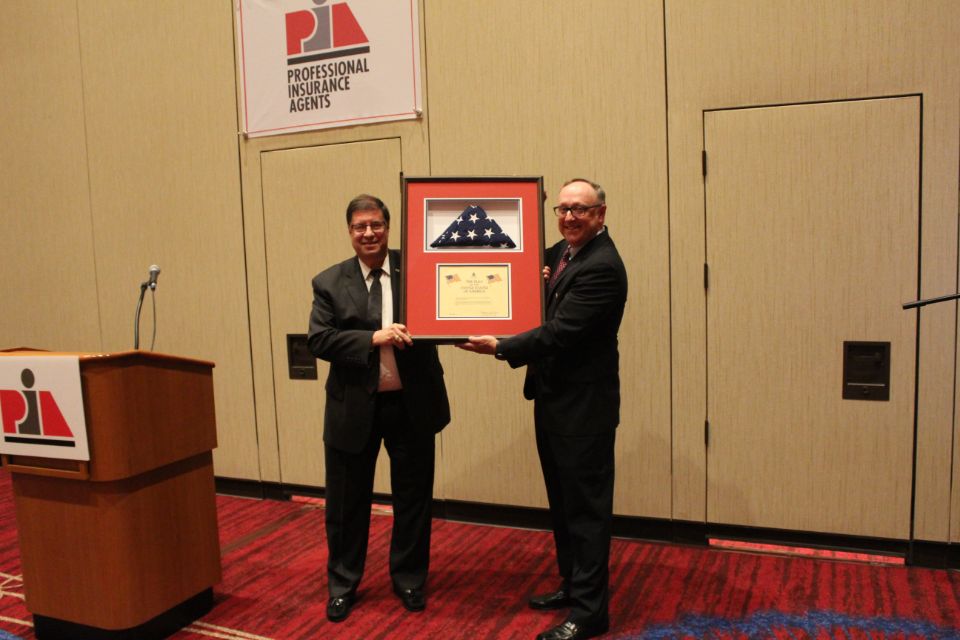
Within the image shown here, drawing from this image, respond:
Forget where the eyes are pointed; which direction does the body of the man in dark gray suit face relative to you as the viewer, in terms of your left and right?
facing the viewer

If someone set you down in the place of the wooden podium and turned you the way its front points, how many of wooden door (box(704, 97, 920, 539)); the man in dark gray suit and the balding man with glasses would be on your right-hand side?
0

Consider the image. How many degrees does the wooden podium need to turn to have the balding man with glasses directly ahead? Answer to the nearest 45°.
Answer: approximately 90° to its left

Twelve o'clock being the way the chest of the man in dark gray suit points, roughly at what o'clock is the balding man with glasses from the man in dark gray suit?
The balding man with glasses is roughly at 10 o'clock from the man in dark gray suit.

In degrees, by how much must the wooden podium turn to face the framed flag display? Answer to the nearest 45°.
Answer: approximately 135° to its left

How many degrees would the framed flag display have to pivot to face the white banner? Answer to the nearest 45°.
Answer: approximately 135° to its right

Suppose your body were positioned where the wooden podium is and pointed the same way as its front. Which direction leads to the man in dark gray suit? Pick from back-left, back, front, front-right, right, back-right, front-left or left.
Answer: back-left

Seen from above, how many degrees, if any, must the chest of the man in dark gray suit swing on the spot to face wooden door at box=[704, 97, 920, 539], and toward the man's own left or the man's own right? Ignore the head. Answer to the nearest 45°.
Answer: approximately 90° to the man's own left

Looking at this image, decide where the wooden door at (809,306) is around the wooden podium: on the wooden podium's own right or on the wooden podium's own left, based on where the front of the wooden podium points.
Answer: on the wooden podium's own left

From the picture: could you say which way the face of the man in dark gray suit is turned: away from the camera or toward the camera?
toward the camera

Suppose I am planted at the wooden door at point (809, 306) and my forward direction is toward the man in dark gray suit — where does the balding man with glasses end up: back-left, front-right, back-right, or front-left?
front-left

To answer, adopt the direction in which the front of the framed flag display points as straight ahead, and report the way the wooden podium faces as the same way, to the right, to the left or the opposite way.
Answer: the same way

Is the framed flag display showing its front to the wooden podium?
no

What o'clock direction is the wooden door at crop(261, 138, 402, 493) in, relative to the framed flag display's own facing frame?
The wooden door is roughly at 5 o'clock from the framed flag display.

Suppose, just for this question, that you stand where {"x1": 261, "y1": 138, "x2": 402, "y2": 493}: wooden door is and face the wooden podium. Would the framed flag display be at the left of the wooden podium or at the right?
left

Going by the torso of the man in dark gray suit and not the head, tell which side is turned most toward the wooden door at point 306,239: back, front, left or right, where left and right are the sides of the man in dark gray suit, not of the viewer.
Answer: back

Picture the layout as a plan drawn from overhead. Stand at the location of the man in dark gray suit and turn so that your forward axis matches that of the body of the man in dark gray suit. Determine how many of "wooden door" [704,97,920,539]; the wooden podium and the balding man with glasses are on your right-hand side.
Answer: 1

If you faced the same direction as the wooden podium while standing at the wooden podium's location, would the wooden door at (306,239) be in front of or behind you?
behind

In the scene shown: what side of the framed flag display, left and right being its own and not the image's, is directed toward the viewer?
front
